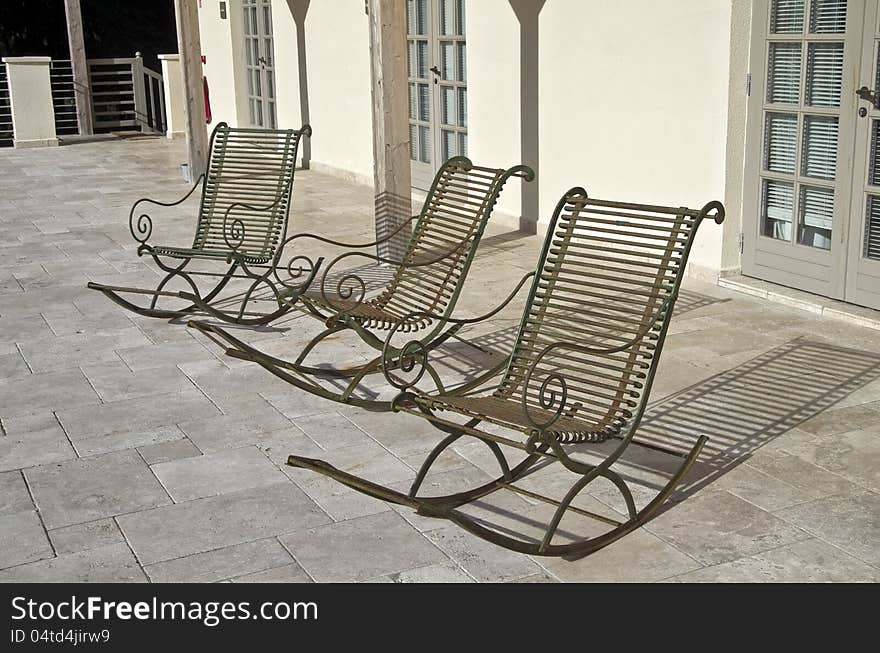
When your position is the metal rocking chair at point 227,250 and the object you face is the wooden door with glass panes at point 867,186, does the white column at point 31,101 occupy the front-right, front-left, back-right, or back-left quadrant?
back-left

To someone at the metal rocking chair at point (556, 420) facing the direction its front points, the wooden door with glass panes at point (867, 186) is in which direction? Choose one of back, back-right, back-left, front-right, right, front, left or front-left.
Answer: back

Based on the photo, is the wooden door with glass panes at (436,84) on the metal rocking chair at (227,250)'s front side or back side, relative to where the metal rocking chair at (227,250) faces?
on the back side

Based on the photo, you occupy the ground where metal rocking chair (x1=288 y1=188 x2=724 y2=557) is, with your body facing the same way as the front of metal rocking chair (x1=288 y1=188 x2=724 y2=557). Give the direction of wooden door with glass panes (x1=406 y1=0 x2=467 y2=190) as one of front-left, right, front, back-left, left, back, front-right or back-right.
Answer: back-right

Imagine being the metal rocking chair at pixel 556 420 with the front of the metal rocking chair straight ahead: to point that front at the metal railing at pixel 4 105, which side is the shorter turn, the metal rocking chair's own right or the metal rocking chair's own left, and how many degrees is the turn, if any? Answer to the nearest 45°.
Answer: approximately 90° to the metal rocking chair's own right

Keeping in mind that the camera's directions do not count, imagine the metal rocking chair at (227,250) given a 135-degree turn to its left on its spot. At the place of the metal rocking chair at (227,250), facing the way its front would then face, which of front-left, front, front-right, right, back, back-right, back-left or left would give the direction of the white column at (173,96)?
left

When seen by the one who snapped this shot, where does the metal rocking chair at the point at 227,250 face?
facing the viewer and to the left of the viewer

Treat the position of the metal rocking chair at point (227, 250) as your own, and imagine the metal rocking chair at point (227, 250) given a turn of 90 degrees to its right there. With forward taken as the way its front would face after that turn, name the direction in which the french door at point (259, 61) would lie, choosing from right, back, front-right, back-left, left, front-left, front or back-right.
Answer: front-right

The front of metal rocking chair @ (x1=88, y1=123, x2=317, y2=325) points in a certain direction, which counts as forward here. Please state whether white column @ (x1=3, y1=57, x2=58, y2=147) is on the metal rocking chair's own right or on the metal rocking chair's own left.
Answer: on the metal rocking chair's own right

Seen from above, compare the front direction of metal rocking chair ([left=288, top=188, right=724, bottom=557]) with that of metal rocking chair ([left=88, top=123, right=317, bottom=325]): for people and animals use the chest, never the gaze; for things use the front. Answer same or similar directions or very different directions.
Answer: same or similar directions

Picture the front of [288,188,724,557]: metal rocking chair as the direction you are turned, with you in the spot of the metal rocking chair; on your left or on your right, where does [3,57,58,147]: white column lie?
on your right

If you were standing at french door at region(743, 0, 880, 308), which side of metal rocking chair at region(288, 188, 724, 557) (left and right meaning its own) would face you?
back

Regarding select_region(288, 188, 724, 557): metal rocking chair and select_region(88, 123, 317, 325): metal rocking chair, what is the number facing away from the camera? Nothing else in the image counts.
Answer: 0
